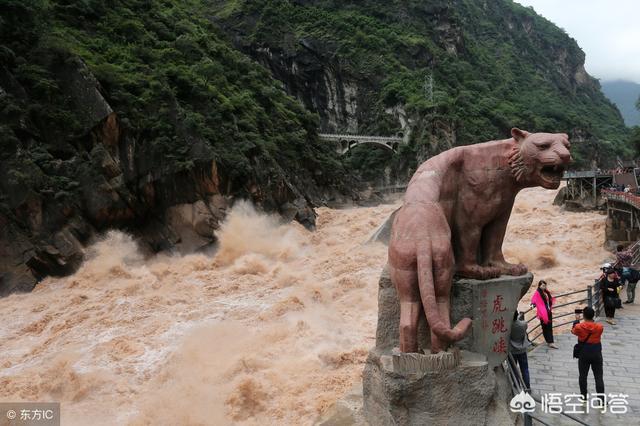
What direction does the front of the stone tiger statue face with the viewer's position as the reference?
facing away from the viewer and to the right of the viewer

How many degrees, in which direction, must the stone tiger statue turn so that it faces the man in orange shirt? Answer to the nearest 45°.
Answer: approximately 45° to its right

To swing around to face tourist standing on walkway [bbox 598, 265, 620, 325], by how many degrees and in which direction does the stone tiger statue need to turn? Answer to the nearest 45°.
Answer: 0° — it already faces them
